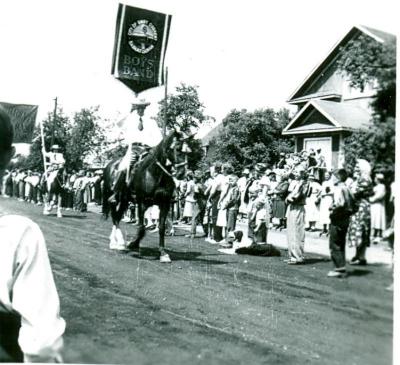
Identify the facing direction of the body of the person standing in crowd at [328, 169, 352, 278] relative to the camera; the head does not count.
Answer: to the viewer's left

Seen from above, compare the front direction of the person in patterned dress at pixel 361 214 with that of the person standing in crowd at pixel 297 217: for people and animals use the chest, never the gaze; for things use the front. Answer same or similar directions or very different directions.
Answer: same or similar directions

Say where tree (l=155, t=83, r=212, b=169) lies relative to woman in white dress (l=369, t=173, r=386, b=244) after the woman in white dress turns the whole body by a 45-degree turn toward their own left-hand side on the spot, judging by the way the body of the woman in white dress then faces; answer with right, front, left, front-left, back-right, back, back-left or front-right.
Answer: front-right

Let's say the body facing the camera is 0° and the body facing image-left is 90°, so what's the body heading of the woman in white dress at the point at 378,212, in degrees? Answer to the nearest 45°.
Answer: approximately 90°

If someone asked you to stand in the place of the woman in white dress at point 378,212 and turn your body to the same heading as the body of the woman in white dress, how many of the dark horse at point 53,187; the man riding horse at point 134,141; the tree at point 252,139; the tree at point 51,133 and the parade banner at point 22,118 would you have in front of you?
5

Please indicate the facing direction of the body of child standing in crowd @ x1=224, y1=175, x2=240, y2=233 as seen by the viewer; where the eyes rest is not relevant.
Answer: to the viewer's left

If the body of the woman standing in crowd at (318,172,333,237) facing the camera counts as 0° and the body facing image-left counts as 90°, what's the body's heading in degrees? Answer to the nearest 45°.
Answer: approximately 45°

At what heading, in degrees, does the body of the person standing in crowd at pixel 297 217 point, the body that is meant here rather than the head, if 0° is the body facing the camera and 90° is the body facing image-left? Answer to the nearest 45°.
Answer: approximately 90°

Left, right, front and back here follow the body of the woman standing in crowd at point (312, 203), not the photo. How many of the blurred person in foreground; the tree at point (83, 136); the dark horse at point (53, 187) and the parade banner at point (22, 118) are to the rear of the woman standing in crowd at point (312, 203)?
0
